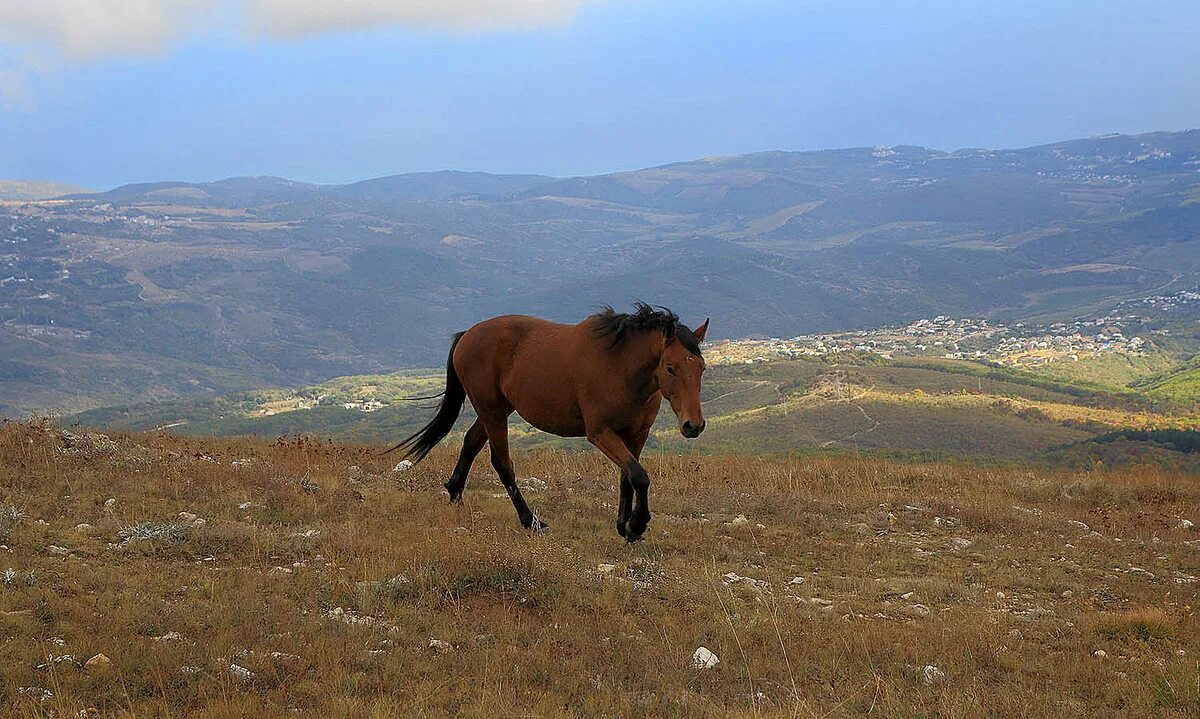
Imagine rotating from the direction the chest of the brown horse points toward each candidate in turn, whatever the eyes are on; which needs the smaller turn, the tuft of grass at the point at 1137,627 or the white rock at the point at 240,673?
the tuft of grass

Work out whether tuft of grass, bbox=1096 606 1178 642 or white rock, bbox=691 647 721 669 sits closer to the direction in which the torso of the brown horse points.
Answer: the tuft of grass

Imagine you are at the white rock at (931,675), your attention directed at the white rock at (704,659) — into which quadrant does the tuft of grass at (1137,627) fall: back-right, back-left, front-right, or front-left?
back-right

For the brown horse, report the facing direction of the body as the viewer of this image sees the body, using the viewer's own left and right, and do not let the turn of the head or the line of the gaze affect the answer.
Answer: facing the viewer and to the right of the viewer

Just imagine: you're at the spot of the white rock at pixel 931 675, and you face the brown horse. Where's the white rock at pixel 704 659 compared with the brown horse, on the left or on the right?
left

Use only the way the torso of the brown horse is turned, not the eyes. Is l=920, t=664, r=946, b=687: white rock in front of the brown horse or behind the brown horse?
in front

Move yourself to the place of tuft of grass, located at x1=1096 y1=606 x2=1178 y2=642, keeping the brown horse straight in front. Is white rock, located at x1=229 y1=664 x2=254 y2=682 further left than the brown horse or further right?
left

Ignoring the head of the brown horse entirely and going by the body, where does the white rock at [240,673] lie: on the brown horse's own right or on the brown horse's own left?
on the brown horse's own right

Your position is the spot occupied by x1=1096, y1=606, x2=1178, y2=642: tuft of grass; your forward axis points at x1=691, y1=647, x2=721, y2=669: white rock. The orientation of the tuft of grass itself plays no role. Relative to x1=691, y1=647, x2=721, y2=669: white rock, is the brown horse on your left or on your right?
right

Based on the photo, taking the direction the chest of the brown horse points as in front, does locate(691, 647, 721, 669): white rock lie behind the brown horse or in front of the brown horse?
in front

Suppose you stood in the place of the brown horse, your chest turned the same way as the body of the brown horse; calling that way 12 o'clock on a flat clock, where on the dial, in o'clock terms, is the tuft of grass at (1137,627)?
The tuft of grass is roughly at 12 o'clock from the brown horse.
